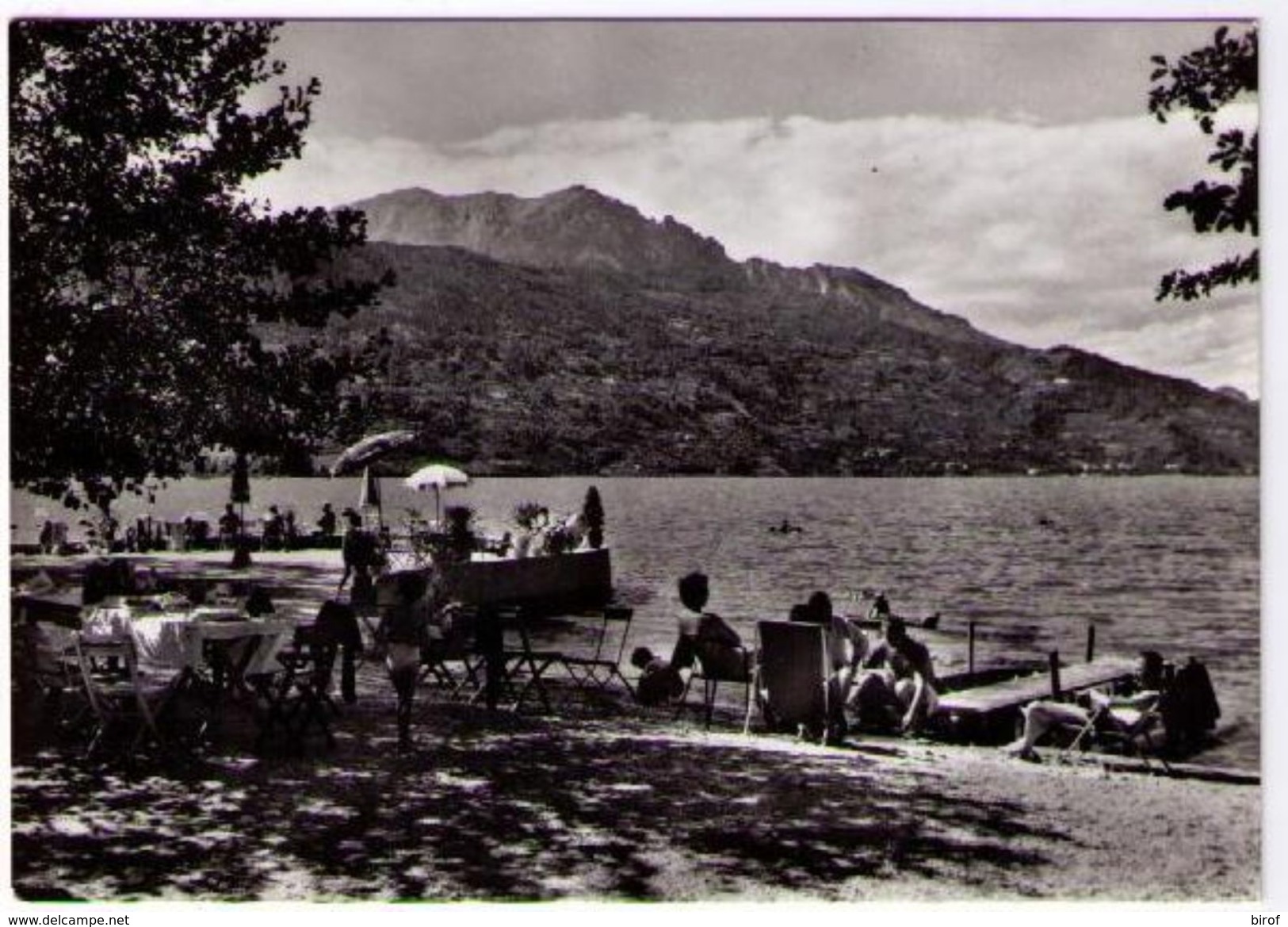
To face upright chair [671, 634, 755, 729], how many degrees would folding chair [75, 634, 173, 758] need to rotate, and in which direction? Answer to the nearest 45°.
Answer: approximately 45° to its right

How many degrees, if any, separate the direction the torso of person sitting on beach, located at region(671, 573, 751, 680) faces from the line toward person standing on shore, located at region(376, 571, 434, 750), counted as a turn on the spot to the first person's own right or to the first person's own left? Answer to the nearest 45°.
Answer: approximately 90° to the first person's own left

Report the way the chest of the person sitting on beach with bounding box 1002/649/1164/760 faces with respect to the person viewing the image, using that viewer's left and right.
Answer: facing to the left of the viewer

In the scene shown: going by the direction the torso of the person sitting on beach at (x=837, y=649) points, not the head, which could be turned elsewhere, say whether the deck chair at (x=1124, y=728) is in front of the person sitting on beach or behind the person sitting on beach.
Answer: behind

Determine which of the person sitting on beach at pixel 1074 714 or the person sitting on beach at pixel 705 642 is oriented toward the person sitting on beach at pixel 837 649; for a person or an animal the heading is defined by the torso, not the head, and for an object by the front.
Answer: the person sitting on beach at pixel 1074 714

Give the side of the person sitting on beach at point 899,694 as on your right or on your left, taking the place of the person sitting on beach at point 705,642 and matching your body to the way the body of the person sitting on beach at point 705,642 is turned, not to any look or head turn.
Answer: on your right
